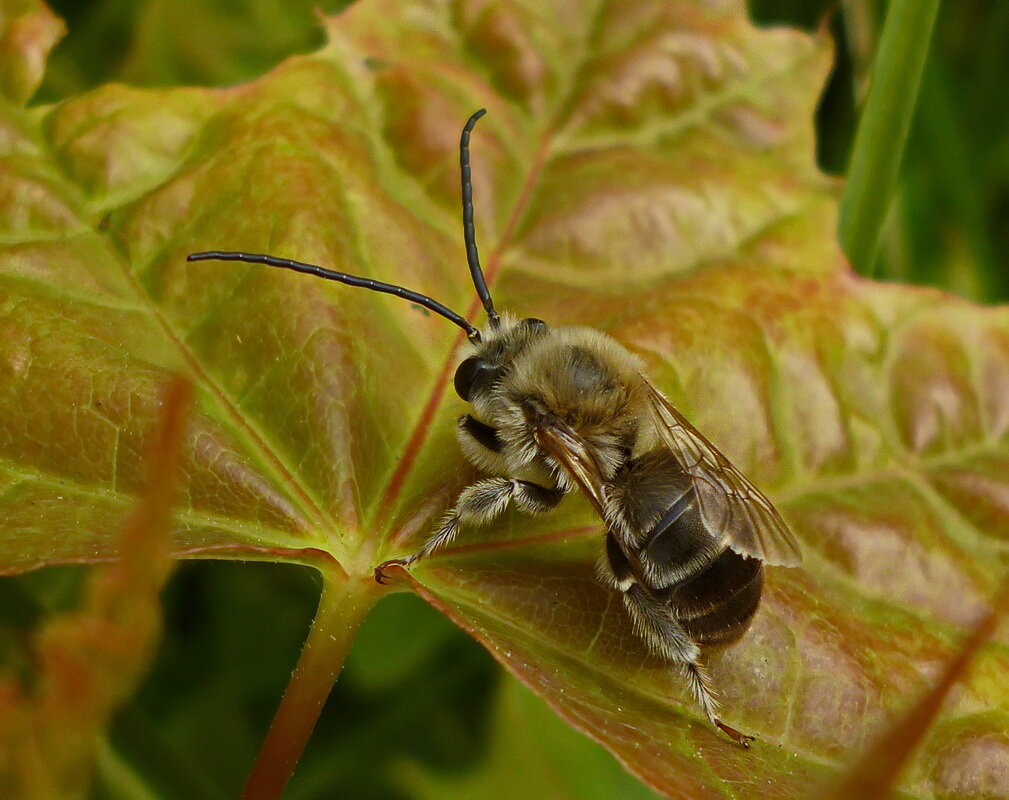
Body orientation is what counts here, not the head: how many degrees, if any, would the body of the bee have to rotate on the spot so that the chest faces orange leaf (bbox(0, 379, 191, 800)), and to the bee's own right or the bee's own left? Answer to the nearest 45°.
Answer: approximately 90° to the bee's own left

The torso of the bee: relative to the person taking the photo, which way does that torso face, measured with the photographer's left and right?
facing away from the viewer and to the left of the viewer
